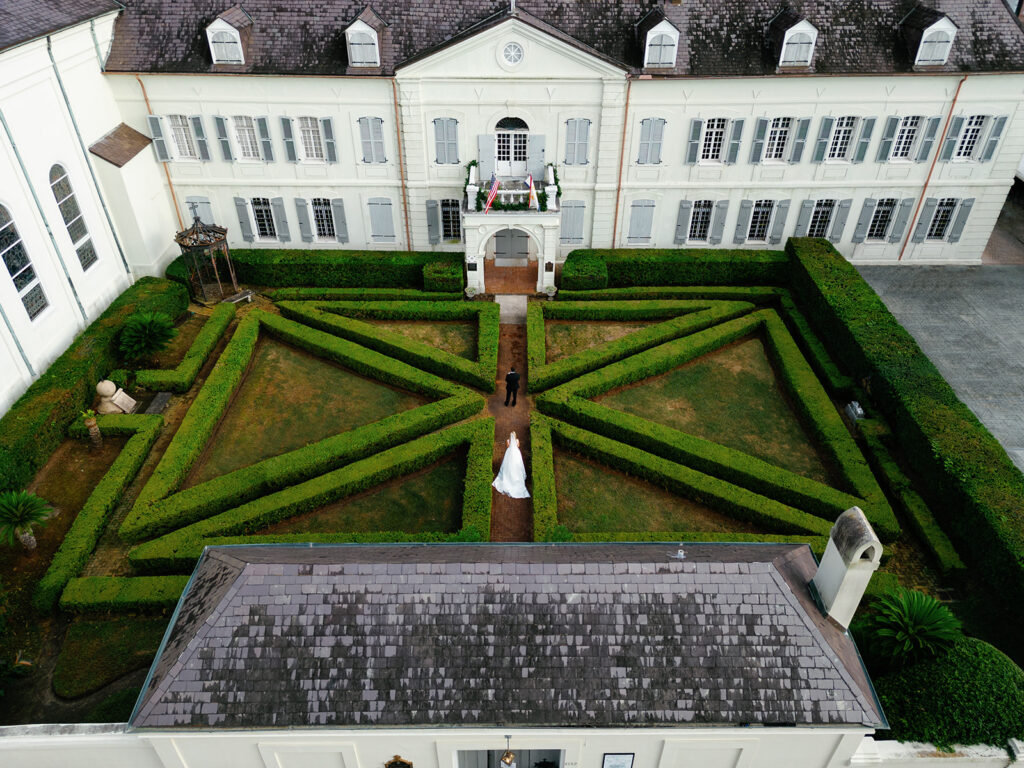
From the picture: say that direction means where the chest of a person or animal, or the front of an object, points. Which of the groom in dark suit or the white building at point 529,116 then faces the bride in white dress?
the white building

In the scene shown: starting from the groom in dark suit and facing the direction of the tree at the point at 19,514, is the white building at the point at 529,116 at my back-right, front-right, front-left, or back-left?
back-right

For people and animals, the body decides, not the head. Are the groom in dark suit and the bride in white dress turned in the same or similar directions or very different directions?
same or similar directions

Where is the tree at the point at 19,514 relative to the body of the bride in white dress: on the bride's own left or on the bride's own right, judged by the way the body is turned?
on the bride's own left

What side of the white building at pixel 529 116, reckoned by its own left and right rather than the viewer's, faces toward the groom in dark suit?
front

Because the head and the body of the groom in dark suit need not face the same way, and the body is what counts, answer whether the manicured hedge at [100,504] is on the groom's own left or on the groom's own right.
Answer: on the groom's own left

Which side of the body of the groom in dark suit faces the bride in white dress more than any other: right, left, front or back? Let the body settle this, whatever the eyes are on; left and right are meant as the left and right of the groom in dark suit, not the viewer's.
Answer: back

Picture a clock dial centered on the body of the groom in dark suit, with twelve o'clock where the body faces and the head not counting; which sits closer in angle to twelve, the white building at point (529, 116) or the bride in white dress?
the white building

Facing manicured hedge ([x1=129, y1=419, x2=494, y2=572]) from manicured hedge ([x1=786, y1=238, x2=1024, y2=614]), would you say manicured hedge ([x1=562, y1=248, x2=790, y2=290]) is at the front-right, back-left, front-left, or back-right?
front-right

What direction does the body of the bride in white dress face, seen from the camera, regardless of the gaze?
away from the camera

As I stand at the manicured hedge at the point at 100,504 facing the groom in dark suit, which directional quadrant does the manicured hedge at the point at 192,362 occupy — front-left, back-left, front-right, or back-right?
front-left

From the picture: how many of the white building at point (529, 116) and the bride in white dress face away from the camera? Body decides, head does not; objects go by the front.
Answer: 1

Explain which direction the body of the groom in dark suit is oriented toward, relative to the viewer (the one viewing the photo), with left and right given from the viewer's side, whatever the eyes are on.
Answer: facing away from the viewer

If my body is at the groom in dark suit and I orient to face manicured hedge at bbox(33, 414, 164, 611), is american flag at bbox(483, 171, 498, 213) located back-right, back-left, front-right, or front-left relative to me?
back-right

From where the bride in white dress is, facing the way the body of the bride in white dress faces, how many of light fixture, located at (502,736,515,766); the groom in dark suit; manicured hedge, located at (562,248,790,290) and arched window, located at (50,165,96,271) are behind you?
1

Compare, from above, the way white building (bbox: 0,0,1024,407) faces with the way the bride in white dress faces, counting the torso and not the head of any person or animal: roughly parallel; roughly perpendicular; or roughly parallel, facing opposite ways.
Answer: roughly parallel, facing opposite ways

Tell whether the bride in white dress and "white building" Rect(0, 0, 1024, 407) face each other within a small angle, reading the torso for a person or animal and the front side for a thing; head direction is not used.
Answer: yes

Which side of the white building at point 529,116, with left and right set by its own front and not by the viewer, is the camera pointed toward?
front

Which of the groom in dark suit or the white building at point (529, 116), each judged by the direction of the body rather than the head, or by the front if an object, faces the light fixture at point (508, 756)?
the white building

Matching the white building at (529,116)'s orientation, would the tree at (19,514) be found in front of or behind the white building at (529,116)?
in front
